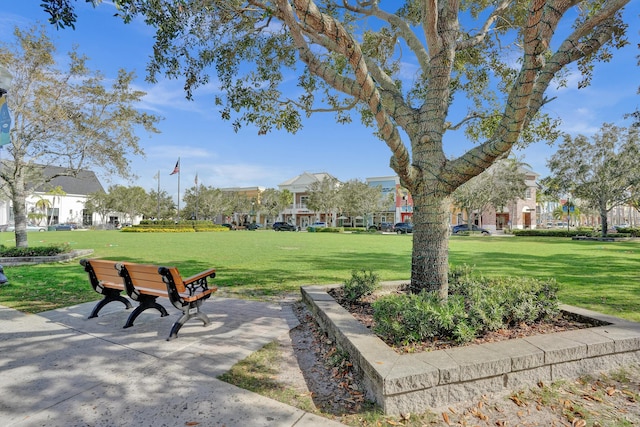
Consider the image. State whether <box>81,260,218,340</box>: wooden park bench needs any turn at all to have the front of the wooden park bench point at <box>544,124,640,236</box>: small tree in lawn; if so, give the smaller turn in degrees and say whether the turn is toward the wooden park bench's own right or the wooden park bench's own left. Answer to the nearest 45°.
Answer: approximately 45° to the wooden park bench's own right

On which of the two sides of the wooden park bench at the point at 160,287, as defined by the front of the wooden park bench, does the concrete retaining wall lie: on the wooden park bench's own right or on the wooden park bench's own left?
on the wooden park bench's own right

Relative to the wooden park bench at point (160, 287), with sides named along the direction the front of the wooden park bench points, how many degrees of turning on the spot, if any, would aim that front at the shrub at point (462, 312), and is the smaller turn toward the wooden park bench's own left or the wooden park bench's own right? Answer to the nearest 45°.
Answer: approximately 90° to the wooden park bench's own right

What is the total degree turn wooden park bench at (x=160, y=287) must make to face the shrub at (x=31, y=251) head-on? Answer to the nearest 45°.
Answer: approximately 45° to its left

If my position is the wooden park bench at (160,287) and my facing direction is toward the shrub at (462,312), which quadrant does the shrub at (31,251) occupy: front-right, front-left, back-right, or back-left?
back-left

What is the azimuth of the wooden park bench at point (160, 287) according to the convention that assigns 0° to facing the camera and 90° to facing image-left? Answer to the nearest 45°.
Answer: approximately 225°

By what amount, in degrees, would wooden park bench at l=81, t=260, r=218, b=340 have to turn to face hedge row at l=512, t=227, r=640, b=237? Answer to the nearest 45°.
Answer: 0° — it already faces it

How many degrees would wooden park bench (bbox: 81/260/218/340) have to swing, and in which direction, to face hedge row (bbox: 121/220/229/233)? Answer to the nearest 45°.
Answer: approximately 45° to its left
